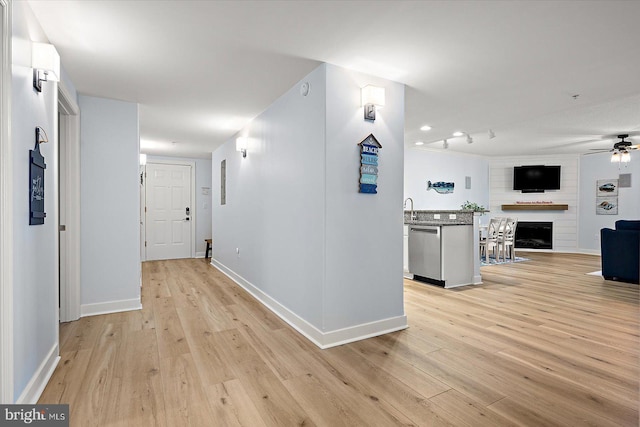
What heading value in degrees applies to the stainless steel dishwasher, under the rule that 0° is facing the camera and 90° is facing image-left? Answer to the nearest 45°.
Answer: approximately 45°

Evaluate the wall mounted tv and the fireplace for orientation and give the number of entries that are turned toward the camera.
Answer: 2

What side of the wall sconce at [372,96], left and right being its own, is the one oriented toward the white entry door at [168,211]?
back

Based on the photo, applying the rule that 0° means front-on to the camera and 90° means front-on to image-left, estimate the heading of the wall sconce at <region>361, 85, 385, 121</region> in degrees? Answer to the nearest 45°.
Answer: approximately 315°

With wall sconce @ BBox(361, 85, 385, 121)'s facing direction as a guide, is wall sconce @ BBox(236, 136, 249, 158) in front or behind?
behind

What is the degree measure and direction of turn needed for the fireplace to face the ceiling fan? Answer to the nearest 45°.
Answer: approximately 45° to its left

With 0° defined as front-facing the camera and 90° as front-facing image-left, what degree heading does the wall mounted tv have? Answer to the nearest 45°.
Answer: approximately 0°
